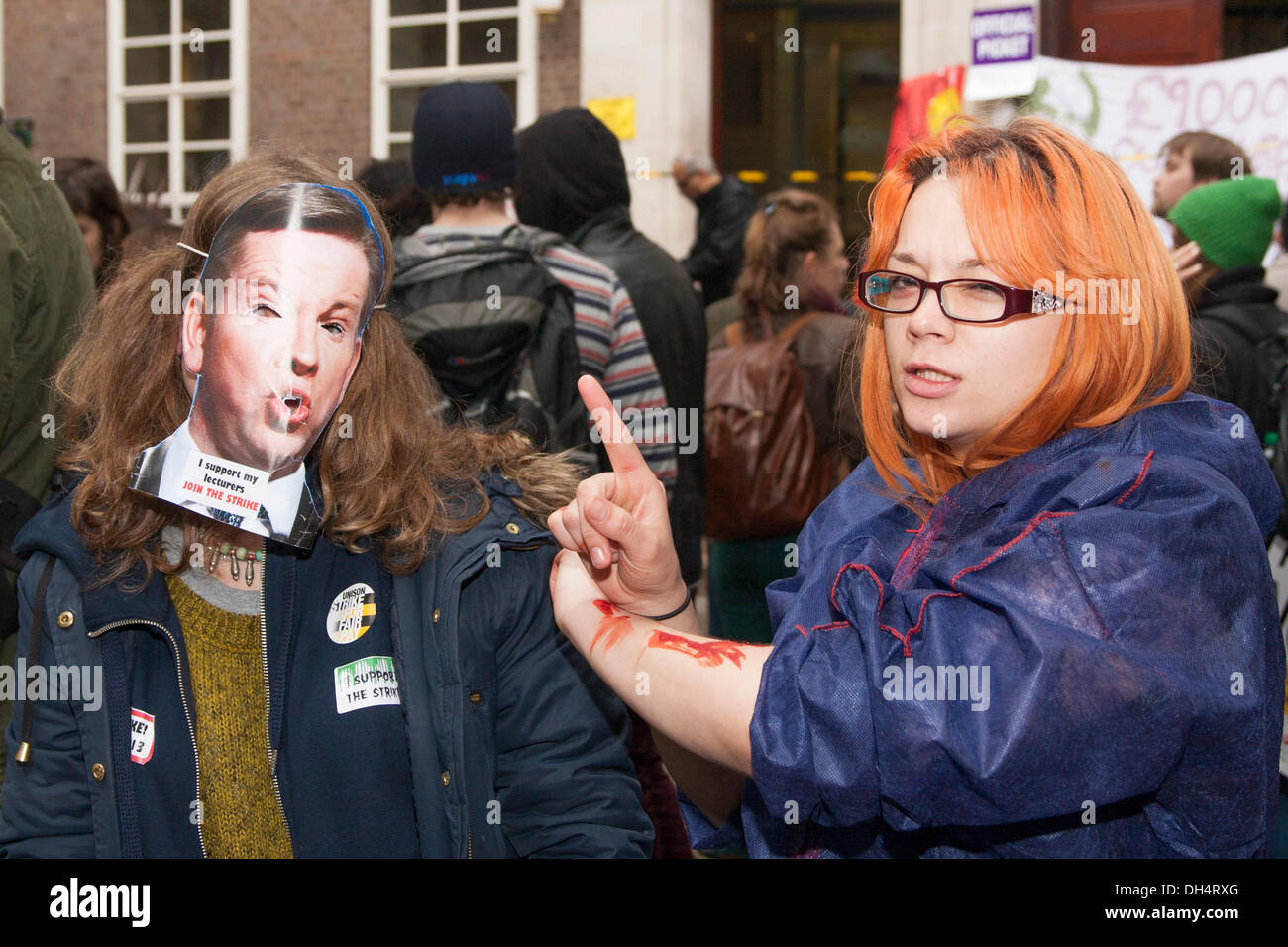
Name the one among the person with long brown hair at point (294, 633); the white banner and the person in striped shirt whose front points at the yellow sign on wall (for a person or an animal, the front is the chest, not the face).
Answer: the person in striped shirt

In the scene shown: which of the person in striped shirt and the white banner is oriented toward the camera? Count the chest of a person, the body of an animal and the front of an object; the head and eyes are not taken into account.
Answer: the white banner

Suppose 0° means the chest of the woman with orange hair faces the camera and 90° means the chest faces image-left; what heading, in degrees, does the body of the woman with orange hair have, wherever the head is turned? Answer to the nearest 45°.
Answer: approximately 45°

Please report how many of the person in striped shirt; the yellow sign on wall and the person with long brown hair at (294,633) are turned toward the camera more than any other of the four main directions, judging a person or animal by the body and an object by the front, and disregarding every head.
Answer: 2

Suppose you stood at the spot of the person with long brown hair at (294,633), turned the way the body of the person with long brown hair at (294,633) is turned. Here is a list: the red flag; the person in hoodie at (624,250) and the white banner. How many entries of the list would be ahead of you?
0

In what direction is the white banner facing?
toward the camera

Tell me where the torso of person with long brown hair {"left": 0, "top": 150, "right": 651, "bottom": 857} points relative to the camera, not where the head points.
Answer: toward the camera

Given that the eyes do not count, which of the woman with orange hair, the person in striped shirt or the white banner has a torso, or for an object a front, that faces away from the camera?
the person in striped shirt

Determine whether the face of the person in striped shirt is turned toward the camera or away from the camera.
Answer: away from the camera

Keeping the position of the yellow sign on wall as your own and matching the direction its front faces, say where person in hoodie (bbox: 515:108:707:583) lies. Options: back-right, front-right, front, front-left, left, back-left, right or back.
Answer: front

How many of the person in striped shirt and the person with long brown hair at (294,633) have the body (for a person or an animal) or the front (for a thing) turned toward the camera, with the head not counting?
1

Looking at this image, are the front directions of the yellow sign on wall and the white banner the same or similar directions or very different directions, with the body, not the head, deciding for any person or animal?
same or similar directions

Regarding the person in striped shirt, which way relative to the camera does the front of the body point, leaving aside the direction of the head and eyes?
away from the camera

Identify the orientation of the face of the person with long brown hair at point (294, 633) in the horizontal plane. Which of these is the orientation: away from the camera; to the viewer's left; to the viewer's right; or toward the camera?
toward the camera
